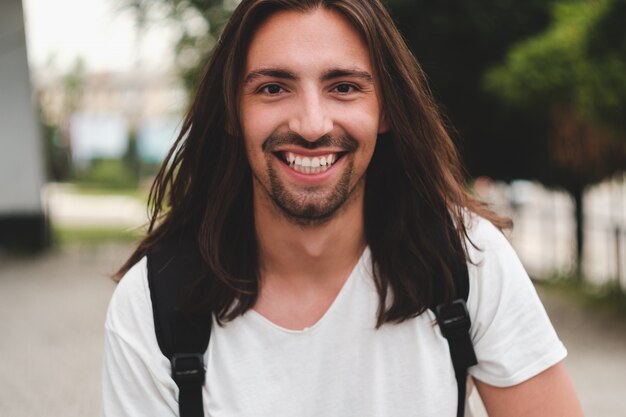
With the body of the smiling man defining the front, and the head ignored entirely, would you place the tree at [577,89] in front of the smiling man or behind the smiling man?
behind

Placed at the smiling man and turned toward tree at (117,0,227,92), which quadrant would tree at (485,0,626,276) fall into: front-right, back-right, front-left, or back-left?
front-right

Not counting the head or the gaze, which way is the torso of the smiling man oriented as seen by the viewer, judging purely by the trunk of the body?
toward the camera

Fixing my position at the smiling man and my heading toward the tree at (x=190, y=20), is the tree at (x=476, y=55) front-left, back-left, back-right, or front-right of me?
front-right

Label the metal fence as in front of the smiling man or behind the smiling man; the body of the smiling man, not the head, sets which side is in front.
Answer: behind

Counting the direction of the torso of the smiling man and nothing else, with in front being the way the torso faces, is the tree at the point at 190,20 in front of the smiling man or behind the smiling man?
behind

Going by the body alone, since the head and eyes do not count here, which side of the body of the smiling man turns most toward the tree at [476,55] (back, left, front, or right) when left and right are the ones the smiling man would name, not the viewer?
back

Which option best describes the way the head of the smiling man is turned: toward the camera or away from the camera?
toward the camera
